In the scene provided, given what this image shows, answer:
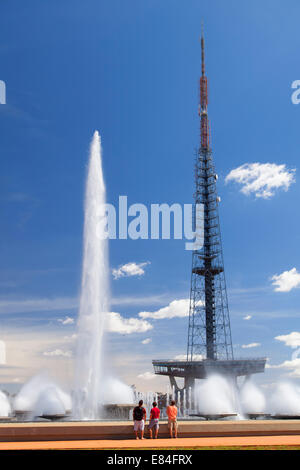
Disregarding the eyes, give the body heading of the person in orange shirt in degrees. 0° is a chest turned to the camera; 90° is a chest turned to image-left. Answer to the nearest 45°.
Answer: approximately 180°
